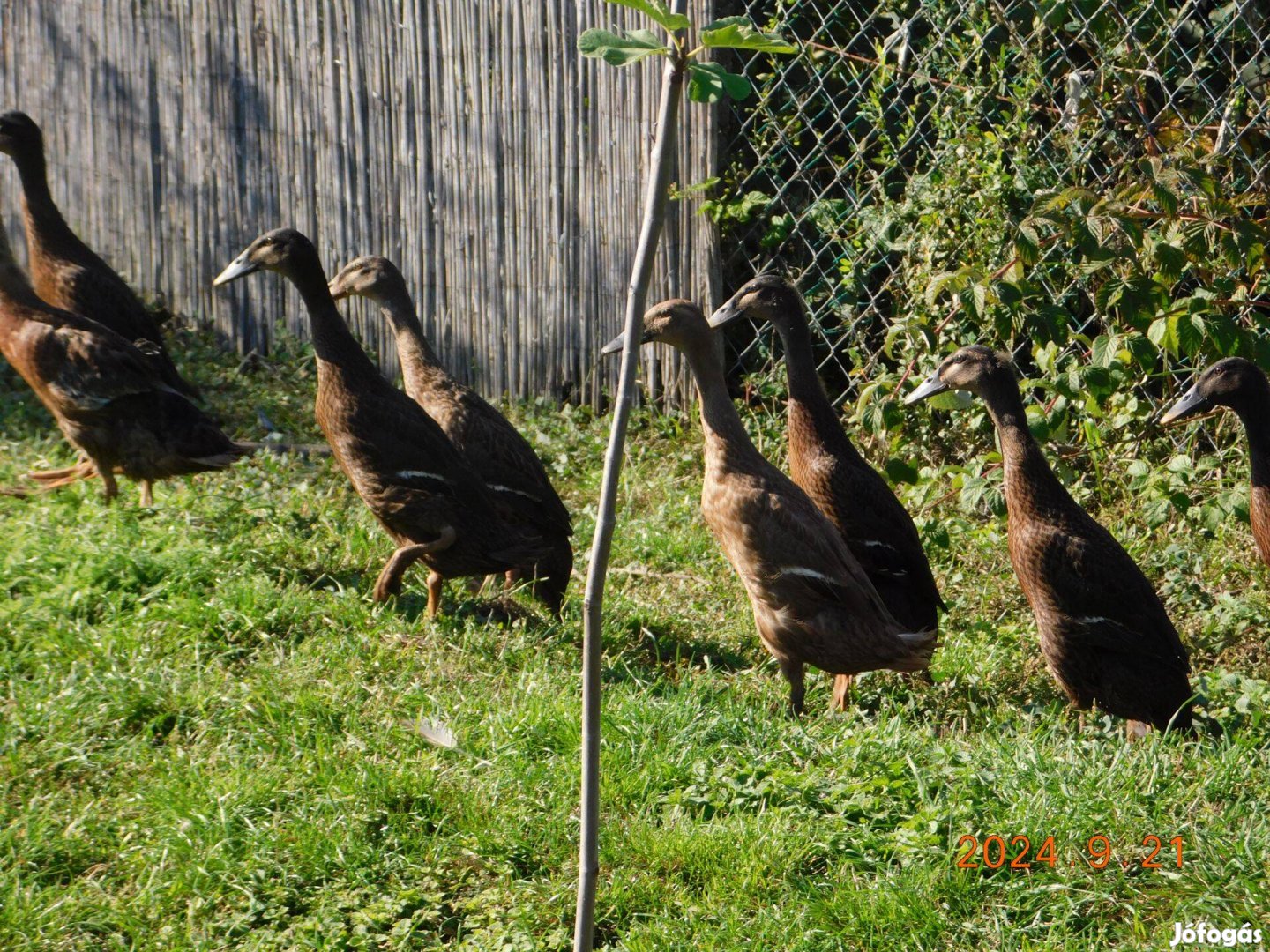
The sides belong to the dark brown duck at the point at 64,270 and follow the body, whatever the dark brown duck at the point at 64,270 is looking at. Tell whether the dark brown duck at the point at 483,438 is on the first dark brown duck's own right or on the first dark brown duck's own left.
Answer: on the first dark brown duck's own left

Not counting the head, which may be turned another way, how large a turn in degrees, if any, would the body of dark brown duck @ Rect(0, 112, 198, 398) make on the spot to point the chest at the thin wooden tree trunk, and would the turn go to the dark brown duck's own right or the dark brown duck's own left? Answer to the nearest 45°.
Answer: approximately 90° to the dark brown duck's own left

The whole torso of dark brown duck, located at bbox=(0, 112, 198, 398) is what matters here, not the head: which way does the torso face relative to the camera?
to the viewer's left

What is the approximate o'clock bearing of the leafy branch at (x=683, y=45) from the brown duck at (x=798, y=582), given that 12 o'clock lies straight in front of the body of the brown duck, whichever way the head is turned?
The leafy branch is roughly at 9 o'clock from the brown duck.

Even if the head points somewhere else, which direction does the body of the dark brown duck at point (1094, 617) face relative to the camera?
to the viewer's left

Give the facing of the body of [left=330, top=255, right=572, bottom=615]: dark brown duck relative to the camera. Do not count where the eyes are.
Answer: to the viewer's left

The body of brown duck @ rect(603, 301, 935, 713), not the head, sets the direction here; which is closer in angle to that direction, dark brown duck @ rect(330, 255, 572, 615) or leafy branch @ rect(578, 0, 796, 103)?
the dark brown duck

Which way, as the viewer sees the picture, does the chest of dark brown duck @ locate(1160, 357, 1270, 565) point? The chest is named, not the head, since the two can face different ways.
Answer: to the viewer's left

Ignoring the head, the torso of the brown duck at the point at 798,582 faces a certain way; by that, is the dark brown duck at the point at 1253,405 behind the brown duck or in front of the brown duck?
behind

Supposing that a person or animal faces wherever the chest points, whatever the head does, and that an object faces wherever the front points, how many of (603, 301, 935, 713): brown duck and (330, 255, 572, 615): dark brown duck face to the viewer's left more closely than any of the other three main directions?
2

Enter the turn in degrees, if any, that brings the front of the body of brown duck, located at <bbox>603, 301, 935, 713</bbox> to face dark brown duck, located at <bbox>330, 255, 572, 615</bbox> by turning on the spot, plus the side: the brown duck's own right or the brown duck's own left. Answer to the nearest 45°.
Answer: approximately 45° to the brown duck's own right

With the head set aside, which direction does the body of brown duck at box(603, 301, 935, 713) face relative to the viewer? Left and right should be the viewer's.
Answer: facing to the left of the viewer
